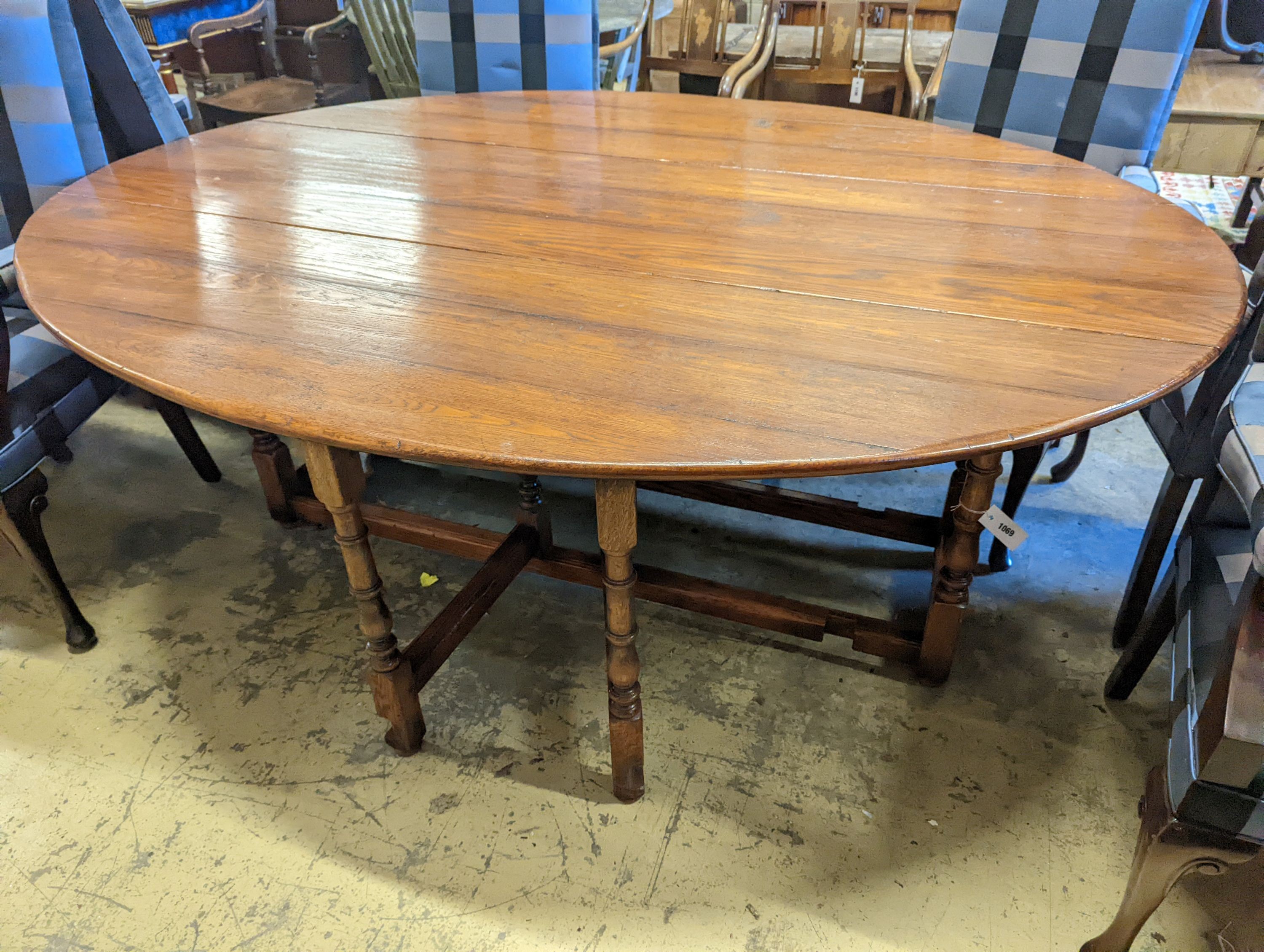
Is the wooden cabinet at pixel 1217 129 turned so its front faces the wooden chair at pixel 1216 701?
yes

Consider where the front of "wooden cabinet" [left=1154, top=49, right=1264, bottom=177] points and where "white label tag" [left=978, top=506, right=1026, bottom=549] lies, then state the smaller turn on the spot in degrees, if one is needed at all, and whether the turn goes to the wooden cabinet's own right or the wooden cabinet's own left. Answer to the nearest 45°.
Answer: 0° — it already faces it

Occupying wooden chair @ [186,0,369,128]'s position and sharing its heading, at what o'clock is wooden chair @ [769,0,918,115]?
wooden chair @ [769,0,918,115] is roughly at 8 o'clock from wooden chair @ [186,0,369,128].

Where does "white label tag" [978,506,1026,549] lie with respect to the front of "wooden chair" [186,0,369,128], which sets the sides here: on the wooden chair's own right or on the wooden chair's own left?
on the wooden chair's own left

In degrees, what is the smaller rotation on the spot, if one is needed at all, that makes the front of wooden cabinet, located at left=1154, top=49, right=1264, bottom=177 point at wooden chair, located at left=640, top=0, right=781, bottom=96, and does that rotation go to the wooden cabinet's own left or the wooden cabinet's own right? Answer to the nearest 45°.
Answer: approximately 90° to the wooden cabinet's own right

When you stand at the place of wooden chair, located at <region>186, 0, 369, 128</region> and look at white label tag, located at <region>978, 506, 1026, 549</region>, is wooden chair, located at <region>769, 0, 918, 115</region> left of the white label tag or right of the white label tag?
left
